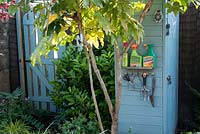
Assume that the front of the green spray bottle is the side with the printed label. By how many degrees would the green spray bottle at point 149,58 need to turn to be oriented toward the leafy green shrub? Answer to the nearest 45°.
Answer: approximately 45° to its right
